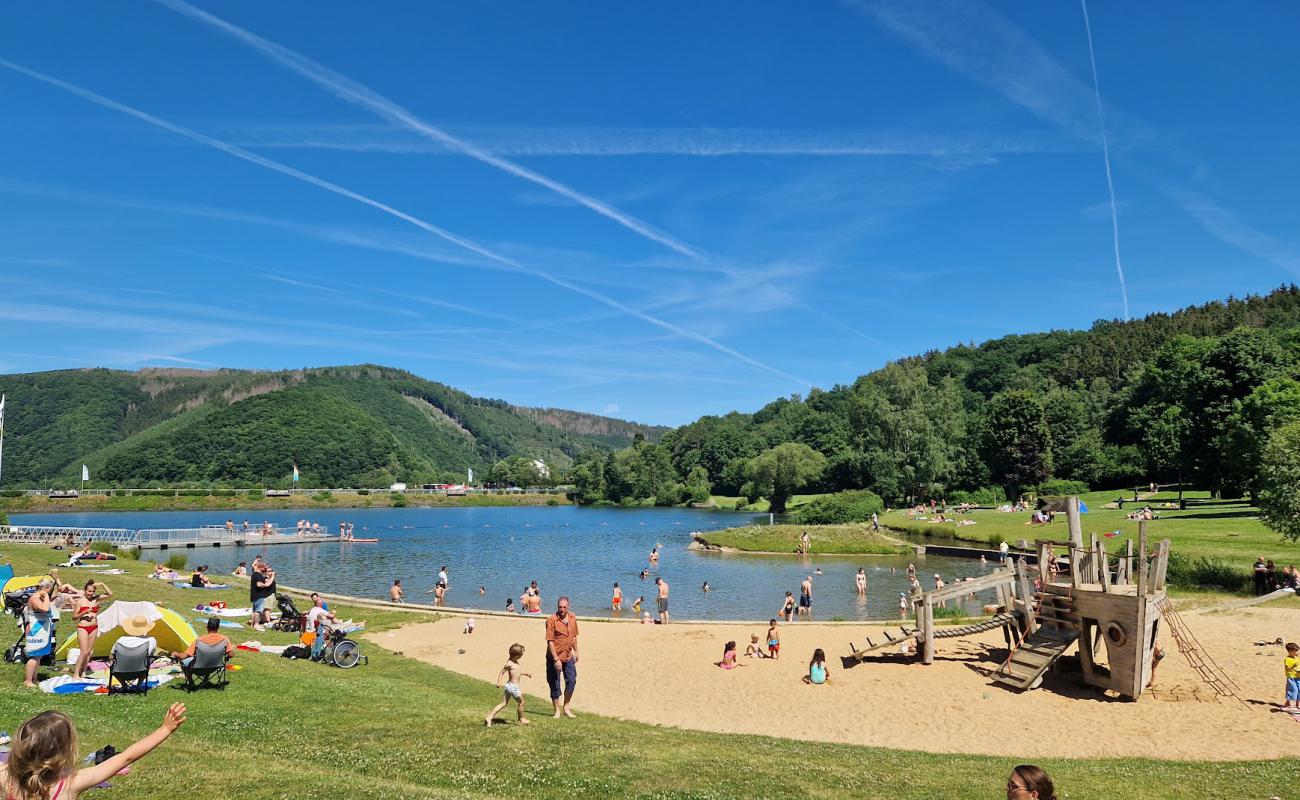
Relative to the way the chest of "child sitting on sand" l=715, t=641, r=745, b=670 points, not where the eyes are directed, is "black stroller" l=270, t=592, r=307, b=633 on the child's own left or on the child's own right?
on the child's own left

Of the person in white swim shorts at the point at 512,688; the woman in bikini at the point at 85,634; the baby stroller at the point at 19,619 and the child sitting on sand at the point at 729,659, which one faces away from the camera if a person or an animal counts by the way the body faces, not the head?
the child sitting on sand

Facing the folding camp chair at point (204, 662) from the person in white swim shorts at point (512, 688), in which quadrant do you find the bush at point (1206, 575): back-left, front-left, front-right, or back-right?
back-right

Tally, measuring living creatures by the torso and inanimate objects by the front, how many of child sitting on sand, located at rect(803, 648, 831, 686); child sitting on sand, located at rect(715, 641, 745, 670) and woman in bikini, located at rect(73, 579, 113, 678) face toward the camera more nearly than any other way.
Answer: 1

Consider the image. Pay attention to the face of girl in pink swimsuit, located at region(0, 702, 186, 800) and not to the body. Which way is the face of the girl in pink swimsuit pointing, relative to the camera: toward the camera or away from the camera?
away from the camera

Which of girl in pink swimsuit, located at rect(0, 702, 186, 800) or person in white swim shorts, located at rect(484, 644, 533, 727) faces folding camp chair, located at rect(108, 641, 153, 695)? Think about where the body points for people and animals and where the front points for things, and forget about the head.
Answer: the girl in pink swimsuit

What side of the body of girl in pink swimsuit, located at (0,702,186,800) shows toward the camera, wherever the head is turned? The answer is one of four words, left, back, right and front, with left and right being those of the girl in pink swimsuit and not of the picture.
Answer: back

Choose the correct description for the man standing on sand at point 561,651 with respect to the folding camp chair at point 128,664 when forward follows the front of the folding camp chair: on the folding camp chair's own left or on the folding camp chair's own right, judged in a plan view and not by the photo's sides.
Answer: on the folding camp chair's own right

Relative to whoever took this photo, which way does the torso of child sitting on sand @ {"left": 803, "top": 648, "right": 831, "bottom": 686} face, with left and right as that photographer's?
facing away from the viewer

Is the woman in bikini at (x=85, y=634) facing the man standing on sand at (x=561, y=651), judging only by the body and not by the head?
no

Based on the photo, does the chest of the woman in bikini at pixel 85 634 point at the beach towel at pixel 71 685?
yes

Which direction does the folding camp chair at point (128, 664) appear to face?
away from the camera
